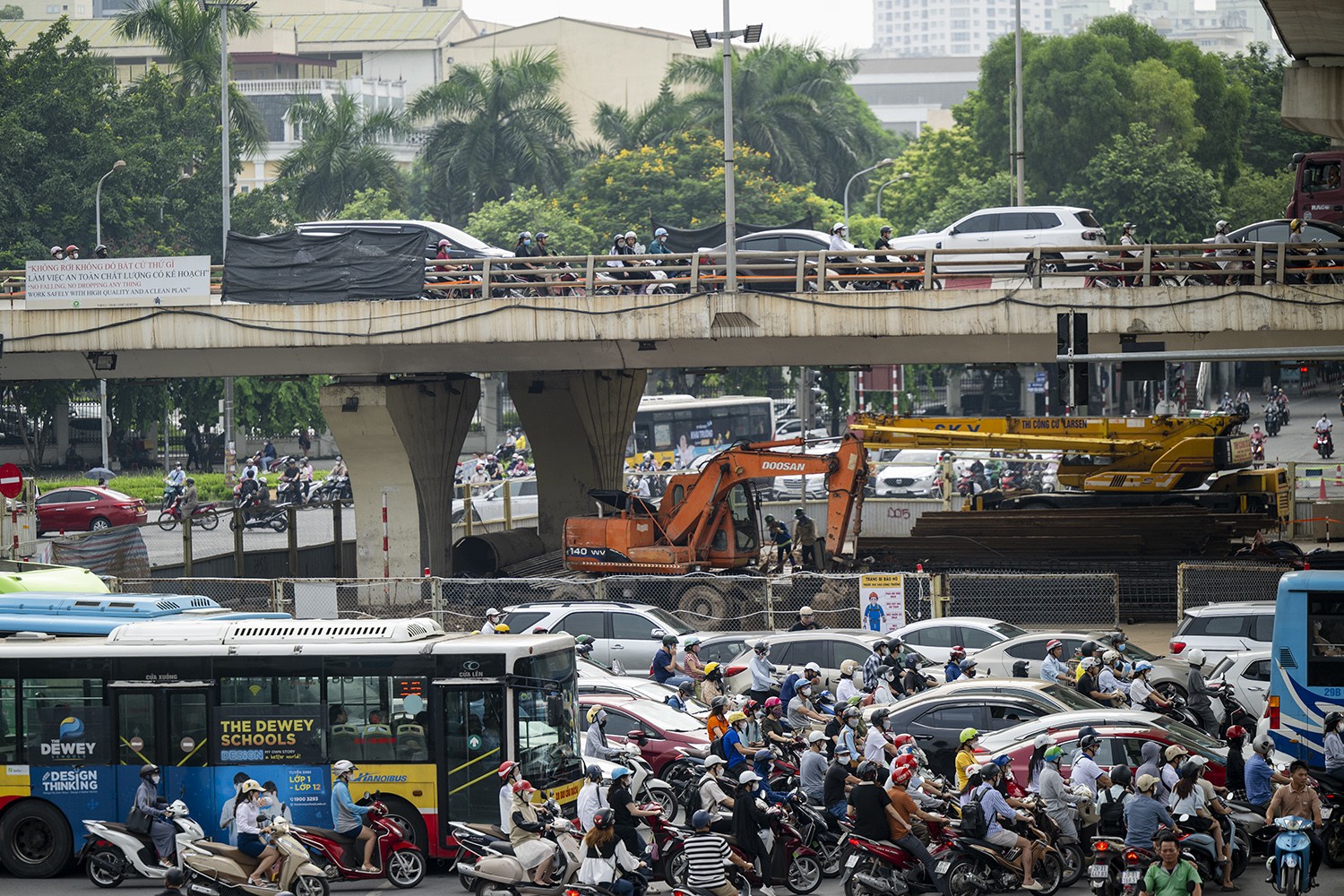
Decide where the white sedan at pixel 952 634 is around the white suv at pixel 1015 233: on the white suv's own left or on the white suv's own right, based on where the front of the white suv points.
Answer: on the white suv's own left

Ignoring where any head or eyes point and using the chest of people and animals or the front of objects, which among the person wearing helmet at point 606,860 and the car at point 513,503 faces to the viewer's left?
the car

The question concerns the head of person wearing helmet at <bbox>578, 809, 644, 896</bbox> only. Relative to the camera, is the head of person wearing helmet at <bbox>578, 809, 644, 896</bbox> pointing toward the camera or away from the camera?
away from the camera

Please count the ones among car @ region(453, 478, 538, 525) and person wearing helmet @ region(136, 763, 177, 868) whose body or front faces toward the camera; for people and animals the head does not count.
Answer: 0

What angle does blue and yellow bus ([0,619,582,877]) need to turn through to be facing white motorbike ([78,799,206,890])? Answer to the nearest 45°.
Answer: approximately 180°

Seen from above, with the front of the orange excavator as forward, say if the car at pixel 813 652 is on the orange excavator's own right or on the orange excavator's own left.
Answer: on the orange excavator's own right

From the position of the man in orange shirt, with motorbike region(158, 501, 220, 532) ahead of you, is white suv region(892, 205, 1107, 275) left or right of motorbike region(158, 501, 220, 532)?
right

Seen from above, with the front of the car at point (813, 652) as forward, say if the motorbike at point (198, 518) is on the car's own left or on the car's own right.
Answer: on the car's own left

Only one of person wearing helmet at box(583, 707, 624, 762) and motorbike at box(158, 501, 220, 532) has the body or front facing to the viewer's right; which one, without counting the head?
the person wearing helmet

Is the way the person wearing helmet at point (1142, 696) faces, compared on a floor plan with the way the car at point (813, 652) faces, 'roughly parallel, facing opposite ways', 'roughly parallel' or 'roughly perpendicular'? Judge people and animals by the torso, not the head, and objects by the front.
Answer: roughly parallel

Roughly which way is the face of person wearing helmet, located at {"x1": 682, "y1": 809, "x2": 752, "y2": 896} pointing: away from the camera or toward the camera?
away from the camera
